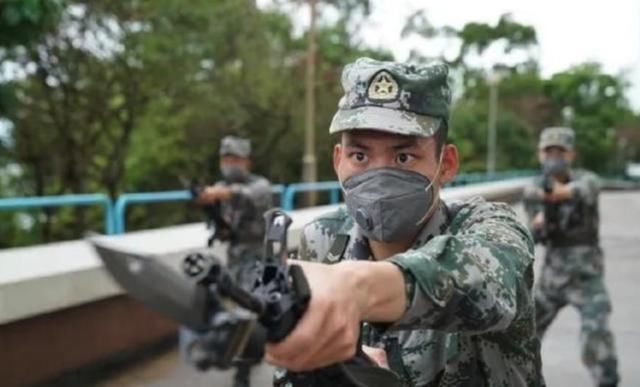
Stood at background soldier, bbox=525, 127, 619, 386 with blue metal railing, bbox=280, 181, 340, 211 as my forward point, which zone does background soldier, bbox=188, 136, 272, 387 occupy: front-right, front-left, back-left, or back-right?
front-left

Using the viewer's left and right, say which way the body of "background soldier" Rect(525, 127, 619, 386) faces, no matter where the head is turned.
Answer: facing the viewer

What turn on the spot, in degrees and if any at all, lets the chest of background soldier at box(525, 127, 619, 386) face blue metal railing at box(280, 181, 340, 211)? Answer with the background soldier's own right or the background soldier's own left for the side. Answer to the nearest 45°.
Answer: approximately 135° to the background soldier's own right

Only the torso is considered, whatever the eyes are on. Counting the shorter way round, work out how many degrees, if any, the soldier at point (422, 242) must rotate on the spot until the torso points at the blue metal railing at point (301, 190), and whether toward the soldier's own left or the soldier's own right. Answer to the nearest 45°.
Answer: approximately 135° to the soldier's own right

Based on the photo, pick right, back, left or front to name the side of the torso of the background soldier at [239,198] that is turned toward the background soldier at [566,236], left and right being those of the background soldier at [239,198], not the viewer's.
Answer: left

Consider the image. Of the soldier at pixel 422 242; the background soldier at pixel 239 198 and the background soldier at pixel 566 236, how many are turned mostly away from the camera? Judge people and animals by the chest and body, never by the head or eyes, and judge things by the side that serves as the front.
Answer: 0

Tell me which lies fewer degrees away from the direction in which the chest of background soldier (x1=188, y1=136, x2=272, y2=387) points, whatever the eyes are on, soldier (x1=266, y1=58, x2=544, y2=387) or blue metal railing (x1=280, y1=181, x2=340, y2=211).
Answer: the soldier

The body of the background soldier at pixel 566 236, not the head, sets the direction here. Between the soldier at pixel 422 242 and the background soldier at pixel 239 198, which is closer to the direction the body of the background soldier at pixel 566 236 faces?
the soldier

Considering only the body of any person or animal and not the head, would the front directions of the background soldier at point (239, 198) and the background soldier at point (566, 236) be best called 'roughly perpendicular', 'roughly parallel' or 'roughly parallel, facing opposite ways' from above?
roughly parallel

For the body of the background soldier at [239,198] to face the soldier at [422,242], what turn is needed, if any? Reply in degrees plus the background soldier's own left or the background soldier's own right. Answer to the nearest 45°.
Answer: approximately 45° to the background soldier's own left

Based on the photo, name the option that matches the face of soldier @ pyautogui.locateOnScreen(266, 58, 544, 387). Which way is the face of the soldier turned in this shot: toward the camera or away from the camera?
toward the camera

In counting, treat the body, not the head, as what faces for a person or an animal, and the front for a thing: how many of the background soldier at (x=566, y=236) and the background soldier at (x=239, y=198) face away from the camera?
0

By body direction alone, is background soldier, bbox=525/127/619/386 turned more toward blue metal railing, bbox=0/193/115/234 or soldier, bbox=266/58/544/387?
the soldier

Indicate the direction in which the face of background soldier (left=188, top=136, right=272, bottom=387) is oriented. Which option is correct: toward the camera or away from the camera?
toward the camera
